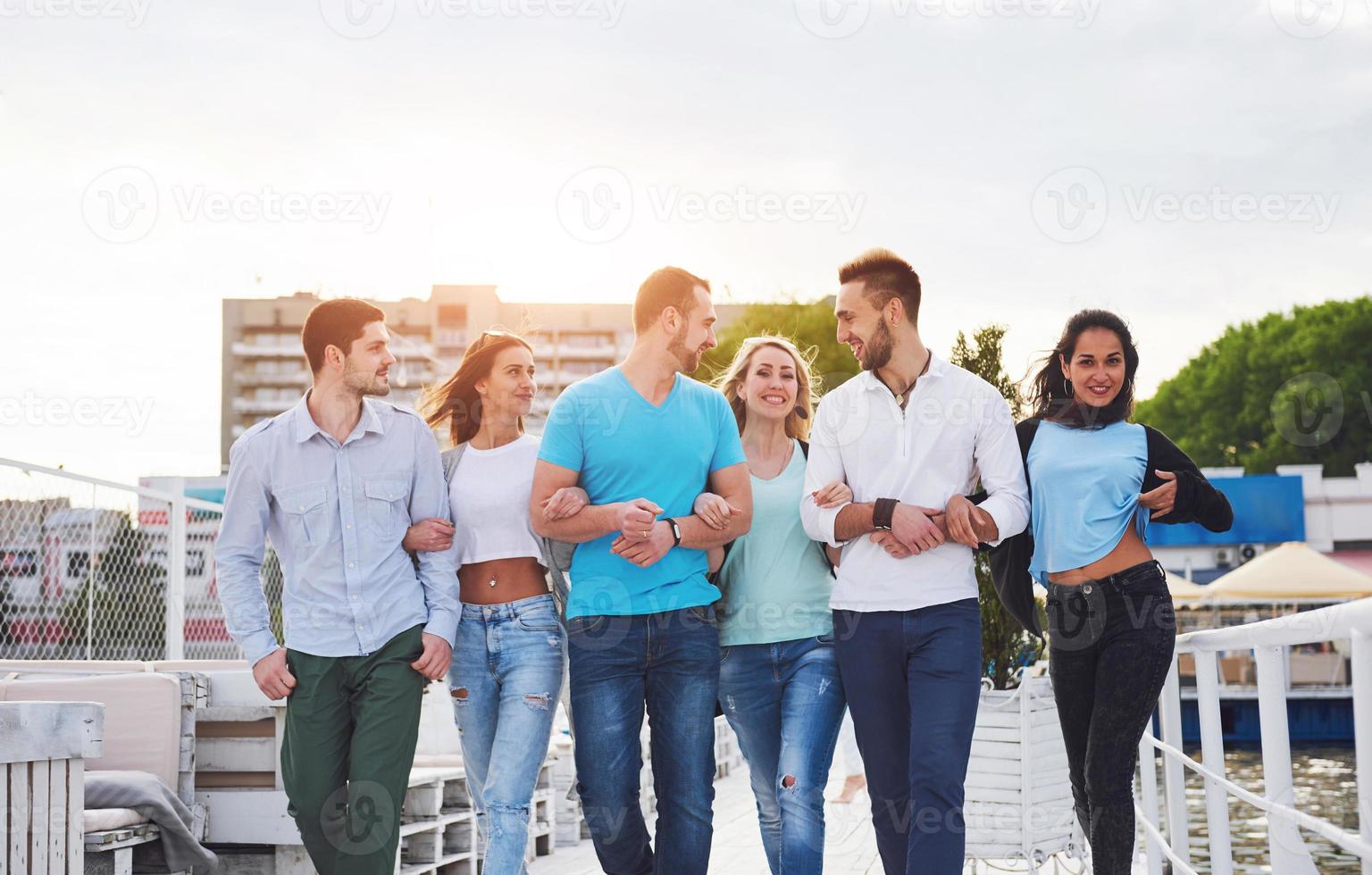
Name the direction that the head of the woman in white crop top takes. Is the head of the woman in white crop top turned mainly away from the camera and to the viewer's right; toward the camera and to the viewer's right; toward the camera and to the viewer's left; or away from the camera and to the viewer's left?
toward the camera and to the viewer's right

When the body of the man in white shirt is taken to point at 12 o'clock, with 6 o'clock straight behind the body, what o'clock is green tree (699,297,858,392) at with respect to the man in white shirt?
The green tree is roughly at 6 o'clock from the man in white shirt.

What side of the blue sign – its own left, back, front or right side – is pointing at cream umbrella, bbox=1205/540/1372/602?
front

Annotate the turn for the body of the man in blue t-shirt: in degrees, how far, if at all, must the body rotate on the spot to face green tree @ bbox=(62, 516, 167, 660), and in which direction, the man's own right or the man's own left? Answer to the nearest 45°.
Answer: approximately 135° to the man's own right

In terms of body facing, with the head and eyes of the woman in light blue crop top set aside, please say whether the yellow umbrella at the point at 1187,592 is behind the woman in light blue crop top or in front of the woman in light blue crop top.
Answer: behind

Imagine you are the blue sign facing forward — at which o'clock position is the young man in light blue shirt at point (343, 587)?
The young man in light blue shirt is roughly at 12 o'clock from the blue sign.

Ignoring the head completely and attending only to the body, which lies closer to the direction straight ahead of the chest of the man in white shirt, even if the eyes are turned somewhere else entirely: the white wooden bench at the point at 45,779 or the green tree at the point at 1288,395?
the white wooden bench

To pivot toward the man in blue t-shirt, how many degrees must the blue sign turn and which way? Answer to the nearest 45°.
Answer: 0° — it already faces them

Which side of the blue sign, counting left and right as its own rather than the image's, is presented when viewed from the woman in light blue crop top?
front

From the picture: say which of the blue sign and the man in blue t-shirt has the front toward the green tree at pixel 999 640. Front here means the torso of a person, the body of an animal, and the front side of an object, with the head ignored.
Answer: the blue sign

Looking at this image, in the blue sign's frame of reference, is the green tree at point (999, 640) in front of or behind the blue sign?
in front
